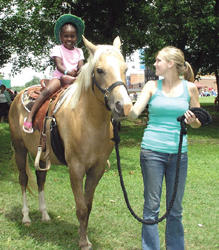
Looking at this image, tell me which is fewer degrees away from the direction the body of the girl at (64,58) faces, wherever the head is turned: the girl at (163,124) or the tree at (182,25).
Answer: the girl

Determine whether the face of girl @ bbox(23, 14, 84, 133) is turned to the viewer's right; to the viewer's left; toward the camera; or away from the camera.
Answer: toward the camera

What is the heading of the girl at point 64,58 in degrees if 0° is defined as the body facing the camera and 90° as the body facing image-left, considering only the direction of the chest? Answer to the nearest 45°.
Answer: approximately 0°

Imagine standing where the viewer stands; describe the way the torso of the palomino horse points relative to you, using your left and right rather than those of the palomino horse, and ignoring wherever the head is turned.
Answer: facing the viewer and to the right of the viewer

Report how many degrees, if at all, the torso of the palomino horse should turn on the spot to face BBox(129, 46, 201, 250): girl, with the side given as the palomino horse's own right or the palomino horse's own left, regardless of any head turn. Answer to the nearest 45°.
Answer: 0° — it already faces them

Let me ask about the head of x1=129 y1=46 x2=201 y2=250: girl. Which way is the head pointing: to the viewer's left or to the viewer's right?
to the viewer's left

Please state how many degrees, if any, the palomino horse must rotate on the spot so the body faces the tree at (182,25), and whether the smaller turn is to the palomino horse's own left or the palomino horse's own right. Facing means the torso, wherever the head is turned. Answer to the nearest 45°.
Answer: approximately 90° to the palomino horse's own left

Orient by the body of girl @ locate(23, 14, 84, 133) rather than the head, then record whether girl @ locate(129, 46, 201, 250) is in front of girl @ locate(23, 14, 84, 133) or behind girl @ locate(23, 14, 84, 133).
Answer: in front
